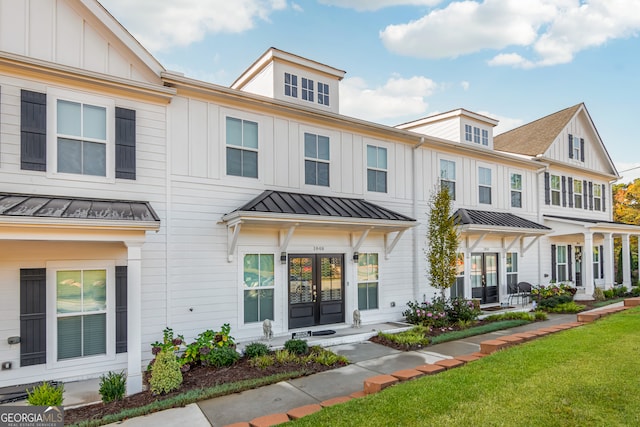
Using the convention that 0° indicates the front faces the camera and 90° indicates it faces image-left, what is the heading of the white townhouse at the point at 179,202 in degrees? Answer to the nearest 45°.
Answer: approximately 315°

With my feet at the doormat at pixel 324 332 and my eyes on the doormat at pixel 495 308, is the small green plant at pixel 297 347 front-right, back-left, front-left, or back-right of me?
back-right

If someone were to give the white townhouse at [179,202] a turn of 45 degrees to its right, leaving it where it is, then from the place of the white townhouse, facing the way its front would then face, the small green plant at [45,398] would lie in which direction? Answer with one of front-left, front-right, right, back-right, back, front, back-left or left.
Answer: front

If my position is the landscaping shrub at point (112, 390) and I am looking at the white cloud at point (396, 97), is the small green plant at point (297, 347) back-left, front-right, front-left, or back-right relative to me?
front-right
